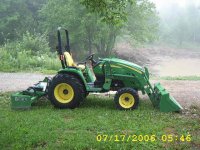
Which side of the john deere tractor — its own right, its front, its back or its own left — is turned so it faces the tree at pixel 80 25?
left

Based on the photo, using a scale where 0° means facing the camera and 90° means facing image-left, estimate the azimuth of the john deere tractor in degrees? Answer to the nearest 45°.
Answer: approximately 270°

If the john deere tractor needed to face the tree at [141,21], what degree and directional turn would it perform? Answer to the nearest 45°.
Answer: approximately 90° to its left
